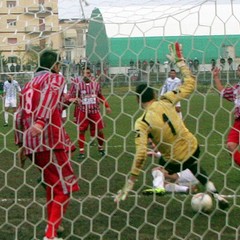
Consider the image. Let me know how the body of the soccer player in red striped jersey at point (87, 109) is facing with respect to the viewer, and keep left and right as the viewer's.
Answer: facing the viewer

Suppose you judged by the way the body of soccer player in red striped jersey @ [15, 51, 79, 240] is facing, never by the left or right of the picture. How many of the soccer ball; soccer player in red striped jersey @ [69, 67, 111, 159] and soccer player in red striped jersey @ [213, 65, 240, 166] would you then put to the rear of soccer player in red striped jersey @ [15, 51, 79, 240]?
0

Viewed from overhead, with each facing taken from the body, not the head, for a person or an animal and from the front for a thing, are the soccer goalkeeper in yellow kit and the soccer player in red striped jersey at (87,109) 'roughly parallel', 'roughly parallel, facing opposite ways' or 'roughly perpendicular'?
roughly parallel, facing opposite ways

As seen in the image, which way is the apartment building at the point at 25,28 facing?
toward the camera

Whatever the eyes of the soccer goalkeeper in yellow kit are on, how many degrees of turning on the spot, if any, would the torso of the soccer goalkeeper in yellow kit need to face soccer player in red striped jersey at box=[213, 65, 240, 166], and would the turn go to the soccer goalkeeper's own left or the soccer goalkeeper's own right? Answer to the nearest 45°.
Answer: approximately 45° to the soccer goalkeeper's own right

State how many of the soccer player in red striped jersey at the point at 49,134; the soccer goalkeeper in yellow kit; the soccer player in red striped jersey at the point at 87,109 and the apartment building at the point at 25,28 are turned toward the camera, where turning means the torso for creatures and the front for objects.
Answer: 2

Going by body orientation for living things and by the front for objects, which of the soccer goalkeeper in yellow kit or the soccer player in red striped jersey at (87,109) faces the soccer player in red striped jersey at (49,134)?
the soccer player in red striped jersey at (87,109)

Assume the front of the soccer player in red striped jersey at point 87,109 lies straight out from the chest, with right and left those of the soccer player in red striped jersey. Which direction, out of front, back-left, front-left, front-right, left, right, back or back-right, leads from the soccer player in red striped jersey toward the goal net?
front

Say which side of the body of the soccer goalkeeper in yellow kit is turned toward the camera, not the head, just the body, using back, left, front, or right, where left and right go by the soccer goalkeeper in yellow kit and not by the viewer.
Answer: back

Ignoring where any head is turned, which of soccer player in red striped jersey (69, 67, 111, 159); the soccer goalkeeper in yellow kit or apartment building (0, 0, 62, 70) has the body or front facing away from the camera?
the soccer goalkeeper in yellow kit

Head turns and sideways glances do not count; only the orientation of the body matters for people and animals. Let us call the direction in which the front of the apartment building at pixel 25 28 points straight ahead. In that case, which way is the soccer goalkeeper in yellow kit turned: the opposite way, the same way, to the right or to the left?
the opposite way
